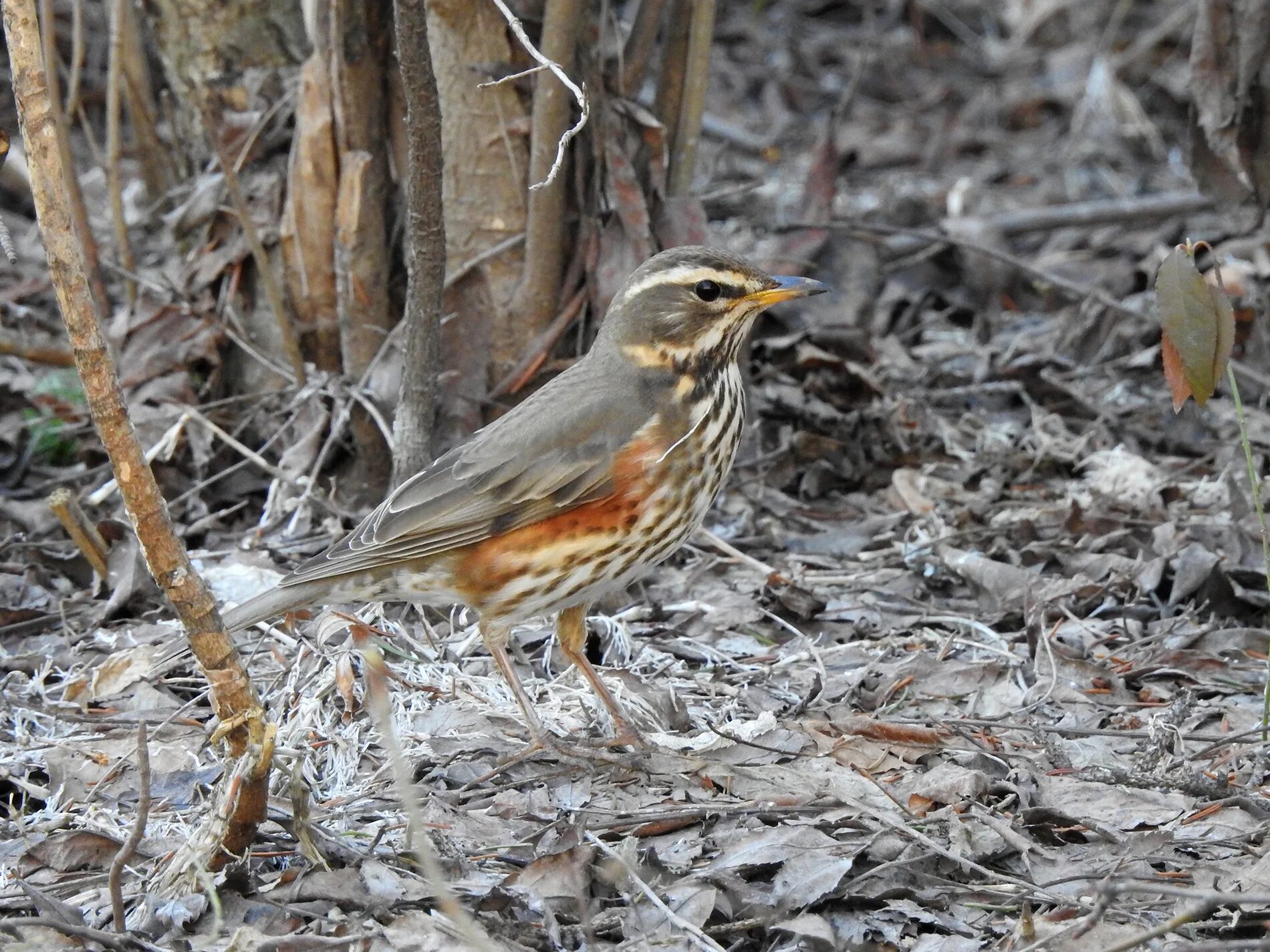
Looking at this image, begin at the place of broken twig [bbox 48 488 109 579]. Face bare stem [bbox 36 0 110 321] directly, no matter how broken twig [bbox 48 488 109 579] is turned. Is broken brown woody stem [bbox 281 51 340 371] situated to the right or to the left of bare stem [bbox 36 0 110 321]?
right

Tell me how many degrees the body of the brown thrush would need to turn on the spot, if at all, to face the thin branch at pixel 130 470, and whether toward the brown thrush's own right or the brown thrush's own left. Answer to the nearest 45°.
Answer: approximately 135° to the brown thrush's own right

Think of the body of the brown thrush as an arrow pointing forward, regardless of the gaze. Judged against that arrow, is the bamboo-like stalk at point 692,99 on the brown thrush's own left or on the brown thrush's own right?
on the brown thrush's own left

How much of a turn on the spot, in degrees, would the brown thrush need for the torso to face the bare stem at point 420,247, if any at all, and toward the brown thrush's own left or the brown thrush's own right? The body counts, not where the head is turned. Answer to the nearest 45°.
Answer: approximately 135° to the brown thrush's own left

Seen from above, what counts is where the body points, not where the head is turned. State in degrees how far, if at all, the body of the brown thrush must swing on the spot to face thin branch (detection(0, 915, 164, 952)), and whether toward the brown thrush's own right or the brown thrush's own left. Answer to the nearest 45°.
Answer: approximately 135° to the brown thrush's own right

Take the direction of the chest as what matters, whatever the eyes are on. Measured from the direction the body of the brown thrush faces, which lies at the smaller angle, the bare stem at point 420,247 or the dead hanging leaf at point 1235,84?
the dead hanging leaf

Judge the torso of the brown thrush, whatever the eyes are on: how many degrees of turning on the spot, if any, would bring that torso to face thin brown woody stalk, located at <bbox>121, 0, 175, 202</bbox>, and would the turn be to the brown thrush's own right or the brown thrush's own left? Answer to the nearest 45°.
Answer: approximately 135° to the brown thrush's own left

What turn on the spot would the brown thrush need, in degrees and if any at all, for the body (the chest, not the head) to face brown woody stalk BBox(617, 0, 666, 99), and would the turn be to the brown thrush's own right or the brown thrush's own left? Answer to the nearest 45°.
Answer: approximately 90° to the brown thrush's own left

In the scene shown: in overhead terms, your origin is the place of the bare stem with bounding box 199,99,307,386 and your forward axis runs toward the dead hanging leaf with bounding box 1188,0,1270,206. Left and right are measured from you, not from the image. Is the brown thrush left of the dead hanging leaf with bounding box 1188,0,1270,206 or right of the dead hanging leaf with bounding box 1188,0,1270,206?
right

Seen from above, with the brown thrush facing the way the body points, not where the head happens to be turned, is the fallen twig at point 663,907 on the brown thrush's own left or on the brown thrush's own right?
on the brown thrush's own right

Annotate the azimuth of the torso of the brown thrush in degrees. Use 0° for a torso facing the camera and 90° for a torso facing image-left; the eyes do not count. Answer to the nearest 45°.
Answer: approximately 270°

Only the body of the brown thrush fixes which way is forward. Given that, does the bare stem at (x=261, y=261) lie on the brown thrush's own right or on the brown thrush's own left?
on the brown thrush's own left
